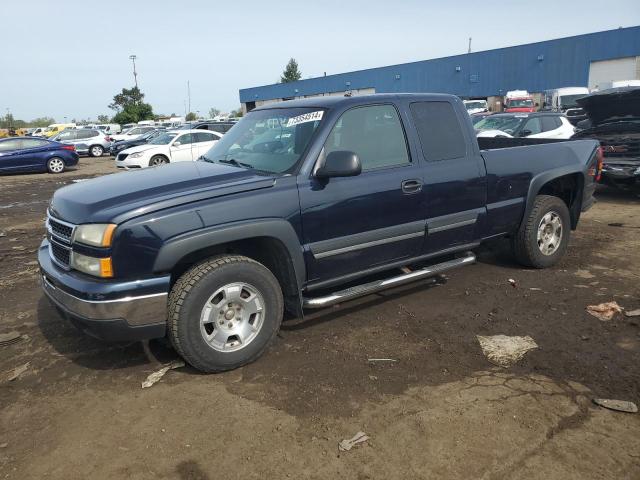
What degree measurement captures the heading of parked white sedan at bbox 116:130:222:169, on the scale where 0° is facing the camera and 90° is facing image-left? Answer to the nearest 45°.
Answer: approximately 45°

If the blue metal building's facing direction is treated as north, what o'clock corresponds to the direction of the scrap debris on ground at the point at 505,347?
The scrap debris on ground is roughly at 11 o'clock from the blue metal building.

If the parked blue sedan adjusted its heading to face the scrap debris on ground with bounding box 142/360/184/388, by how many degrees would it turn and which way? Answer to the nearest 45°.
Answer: approximately 90° to its left

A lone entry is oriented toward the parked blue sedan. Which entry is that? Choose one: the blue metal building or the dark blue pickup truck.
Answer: the blue metal building

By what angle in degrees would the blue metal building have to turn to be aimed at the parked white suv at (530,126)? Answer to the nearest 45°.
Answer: approximately 45° to its left

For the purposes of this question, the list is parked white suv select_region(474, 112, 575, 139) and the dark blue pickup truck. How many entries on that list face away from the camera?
0

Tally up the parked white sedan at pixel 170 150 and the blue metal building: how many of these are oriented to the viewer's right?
0

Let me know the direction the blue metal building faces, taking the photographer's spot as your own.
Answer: facing the viewer and to the left of the viewer

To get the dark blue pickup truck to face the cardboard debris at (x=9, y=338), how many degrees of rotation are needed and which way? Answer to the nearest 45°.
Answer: approximately 45° to its right

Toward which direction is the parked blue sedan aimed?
to the viewer's left
